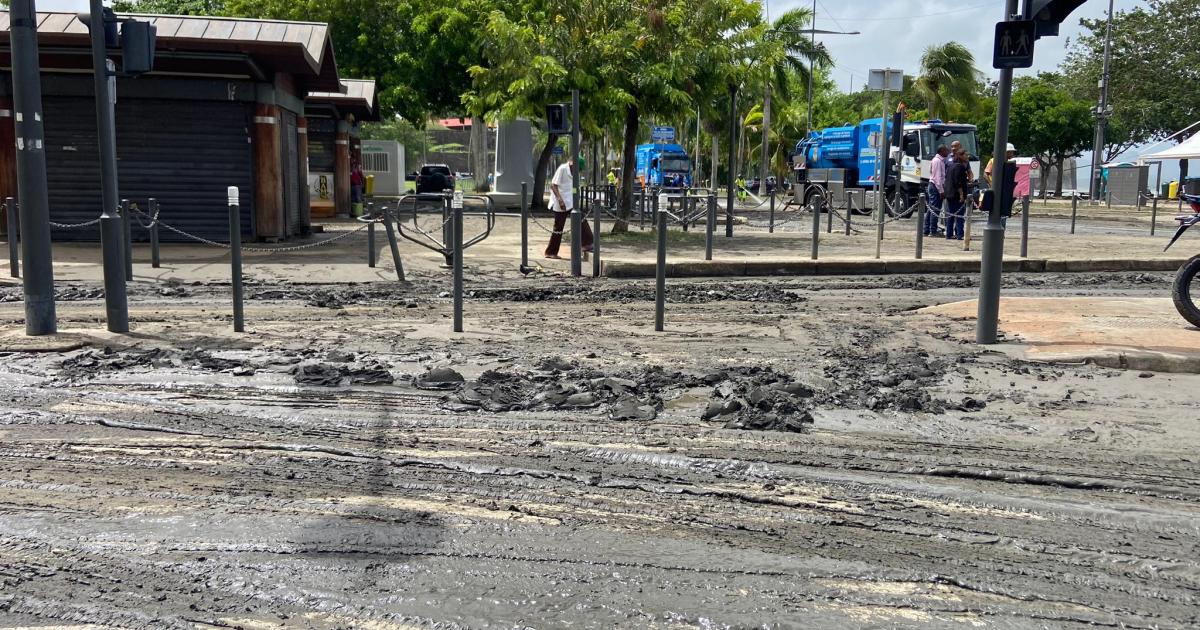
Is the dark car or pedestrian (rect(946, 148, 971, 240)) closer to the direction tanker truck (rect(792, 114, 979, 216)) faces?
the pedestrian

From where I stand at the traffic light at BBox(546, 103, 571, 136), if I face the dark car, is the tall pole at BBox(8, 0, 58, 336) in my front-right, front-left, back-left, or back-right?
back-left

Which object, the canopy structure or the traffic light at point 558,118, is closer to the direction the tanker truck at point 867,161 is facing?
the canopy structure

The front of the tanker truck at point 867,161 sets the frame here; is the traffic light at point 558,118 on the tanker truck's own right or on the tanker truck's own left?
on the tanker truck's own right

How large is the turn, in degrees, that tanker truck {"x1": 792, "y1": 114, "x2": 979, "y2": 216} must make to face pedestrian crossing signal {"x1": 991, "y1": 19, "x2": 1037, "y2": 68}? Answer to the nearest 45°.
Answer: approximately 45° to its right

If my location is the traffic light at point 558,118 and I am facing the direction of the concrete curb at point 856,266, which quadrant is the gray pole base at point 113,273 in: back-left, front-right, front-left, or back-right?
back-right

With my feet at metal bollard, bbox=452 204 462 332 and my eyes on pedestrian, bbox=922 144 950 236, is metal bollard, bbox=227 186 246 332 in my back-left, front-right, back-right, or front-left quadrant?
back-left

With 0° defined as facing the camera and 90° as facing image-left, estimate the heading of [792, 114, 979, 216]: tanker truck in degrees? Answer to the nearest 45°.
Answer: approximately 315°

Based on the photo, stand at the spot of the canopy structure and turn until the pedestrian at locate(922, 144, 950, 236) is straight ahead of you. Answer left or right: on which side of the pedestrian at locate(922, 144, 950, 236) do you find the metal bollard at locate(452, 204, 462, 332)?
left
